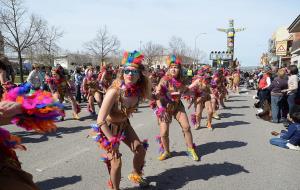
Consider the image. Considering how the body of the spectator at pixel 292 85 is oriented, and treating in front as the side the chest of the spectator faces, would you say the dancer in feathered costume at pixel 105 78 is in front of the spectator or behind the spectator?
in front

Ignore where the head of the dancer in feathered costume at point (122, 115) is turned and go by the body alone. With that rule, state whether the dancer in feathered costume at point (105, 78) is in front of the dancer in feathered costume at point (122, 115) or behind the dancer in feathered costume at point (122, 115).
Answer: behind

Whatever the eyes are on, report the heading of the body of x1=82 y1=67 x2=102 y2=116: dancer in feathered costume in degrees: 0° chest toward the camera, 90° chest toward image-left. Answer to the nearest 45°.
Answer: approximately 0°

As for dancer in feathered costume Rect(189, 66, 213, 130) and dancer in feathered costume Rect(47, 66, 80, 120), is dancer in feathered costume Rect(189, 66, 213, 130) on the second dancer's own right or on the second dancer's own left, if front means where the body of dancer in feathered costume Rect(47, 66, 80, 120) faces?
on the second dancer's own left

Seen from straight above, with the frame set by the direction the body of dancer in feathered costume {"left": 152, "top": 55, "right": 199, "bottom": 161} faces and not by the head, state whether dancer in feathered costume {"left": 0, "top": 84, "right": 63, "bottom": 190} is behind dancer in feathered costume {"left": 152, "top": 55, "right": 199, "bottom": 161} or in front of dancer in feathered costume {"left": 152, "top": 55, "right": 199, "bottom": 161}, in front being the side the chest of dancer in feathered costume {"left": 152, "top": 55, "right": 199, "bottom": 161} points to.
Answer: in front

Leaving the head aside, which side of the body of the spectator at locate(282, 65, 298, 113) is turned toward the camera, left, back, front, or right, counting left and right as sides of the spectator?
left

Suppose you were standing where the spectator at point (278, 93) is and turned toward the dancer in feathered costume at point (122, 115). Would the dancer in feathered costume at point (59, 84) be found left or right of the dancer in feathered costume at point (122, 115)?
right

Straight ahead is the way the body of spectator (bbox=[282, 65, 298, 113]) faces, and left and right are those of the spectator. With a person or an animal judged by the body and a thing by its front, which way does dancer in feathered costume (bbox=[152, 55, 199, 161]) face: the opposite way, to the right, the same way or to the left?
to the left

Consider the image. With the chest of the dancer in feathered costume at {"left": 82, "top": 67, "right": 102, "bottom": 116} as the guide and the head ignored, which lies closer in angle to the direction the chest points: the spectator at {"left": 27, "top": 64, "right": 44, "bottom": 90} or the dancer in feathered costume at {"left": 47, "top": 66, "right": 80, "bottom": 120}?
the dancer in feathered costume

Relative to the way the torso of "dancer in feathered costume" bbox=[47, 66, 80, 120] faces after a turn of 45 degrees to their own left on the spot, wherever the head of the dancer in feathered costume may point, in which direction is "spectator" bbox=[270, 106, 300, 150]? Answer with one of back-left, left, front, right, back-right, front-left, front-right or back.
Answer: front-left

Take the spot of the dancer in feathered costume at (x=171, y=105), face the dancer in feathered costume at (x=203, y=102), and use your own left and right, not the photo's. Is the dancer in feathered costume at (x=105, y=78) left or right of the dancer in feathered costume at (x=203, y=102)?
left

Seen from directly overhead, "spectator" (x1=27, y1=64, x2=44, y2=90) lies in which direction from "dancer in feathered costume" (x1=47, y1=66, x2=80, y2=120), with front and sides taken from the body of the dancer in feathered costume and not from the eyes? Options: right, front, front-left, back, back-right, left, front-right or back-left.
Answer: right
